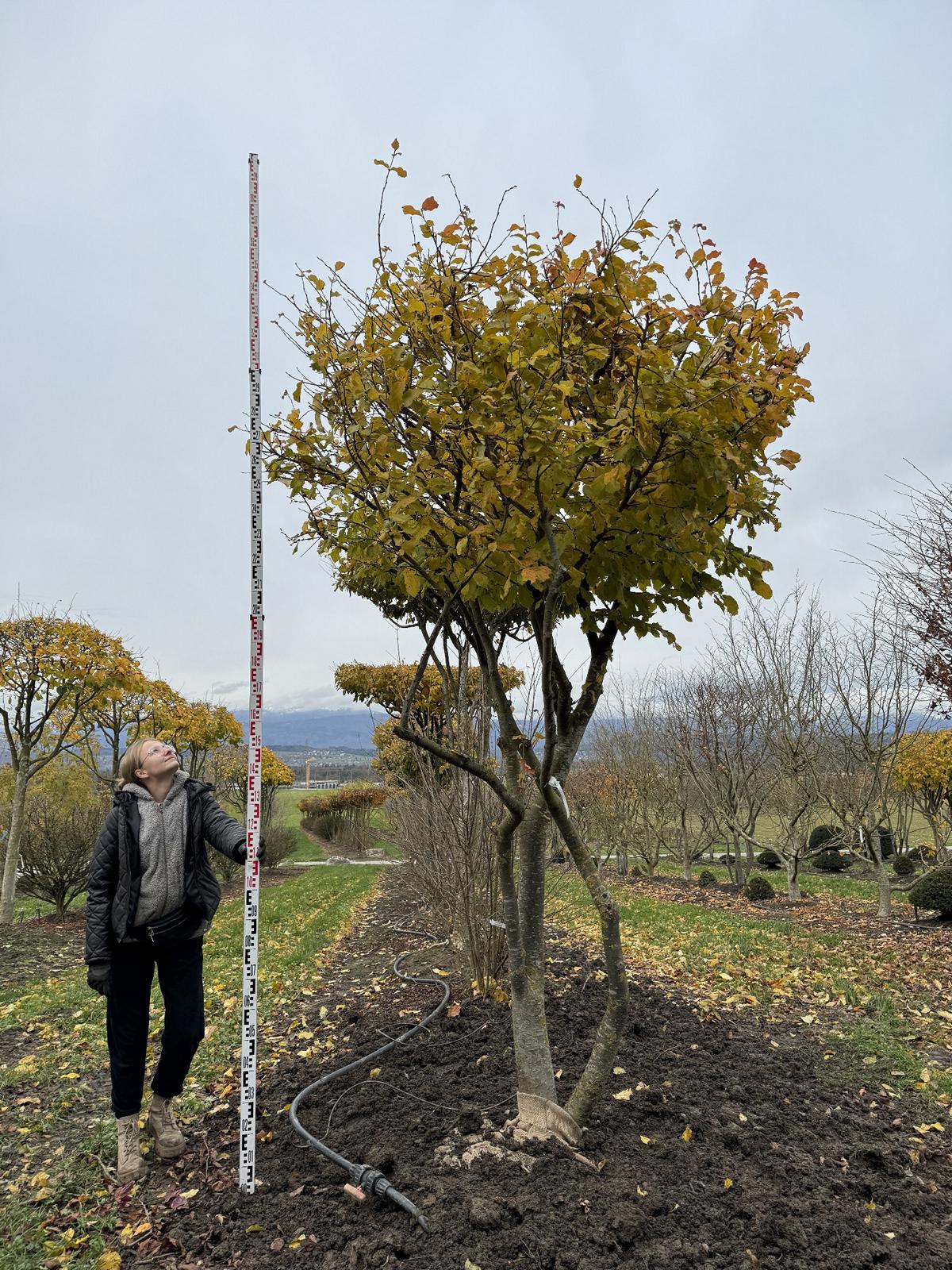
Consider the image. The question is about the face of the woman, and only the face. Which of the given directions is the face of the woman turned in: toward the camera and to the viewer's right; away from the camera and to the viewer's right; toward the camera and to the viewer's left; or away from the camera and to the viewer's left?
toward the camera and to the viewer's right

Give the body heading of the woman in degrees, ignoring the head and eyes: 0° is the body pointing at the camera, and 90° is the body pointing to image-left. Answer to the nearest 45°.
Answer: approximately 0°

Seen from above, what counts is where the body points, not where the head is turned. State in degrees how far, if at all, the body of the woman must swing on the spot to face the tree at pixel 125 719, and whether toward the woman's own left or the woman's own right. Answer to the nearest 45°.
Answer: approximately 180°

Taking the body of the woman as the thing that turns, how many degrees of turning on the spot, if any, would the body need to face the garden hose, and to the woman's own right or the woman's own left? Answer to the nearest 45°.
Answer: approximately 45° to the woman's own left

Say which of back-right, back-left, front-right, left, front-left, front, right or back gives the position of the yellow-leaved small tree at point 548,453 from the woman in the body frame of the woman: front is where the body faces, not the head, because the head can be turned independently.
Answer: front-left
